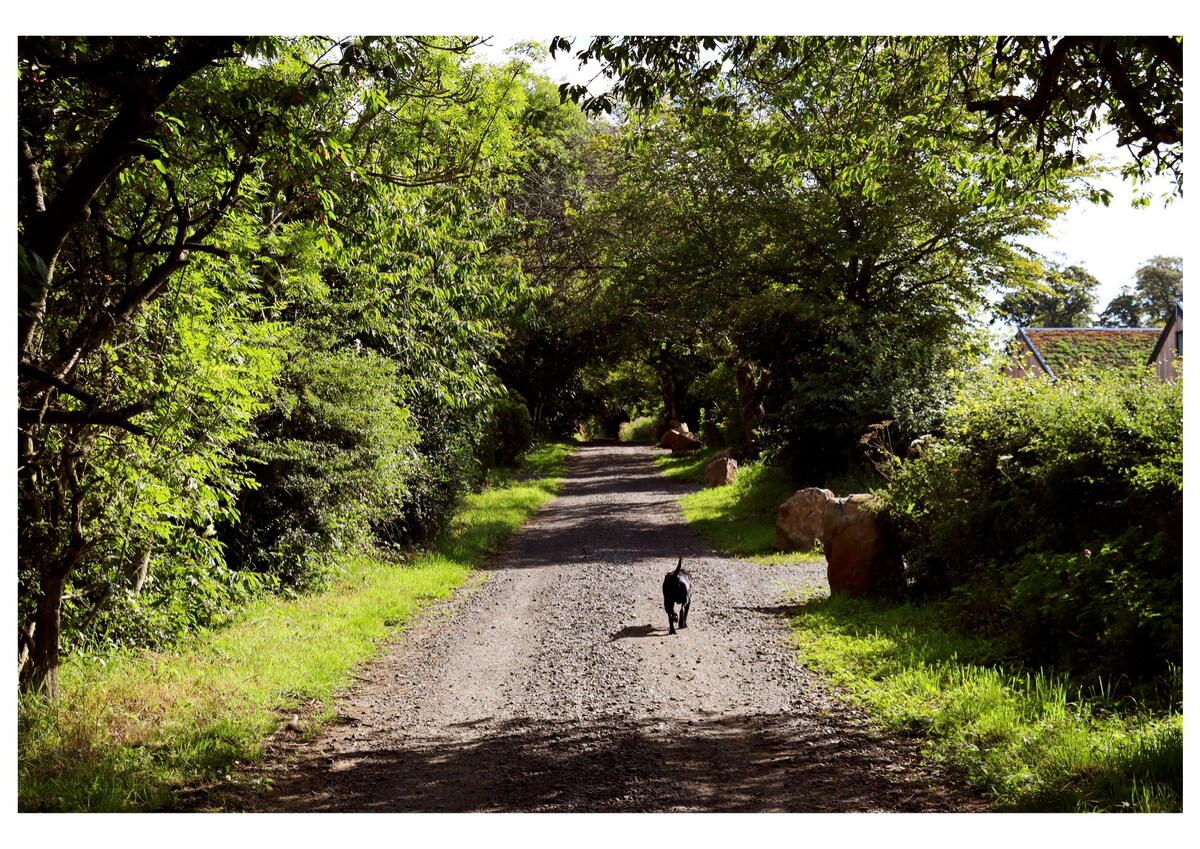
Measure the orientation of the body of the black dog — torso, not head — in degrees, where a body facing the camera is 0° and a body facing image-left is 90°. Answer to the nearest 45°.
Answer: approximately 180°

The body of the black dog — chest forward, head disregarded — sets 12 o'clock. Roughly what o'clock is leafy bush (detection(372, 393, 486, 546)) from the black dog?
The leafy bush is roughly at 11 o'clock from the black dog.

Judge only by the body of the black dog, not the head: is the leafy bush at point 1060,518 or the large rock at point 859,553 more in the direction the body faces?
the large rock

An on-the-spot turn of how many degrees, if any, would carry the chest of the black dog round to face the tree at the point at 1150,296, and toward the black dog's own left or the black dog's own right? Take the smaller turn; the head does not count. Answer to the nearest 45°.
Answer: approximately 45° to the black dog's own right

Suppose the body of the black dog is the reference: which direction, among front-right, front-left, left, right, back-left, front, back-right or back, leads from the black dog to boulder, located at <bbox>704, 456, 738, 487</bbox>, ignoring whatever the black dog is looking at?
front

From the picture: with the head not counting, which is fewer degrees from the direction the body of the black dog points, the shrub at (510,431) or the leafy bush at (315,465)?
the shrub

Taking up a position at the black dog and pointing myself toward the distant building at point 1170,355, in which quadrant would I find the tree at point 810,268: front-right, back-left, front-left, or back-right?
front-left

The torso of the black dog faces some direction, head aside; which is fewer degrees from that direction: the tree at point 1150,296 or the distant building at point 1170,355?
the tree

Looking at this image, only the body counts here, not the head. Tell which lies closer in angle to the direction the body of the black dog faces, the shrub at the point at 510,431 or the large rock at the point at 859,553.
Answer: the shrub

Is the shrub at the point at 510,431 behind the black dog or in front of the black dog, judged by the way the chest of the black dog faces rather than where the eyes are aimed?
in front

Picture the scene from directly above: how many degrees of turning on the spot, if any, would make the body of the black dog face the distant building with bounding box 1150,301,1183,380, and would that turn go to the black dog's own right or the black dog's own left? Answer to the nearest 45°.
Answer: approximately 90° to the black dog's own right

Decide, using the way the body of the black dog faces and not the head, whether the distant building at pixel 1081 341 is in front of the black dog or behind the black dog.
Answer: in front

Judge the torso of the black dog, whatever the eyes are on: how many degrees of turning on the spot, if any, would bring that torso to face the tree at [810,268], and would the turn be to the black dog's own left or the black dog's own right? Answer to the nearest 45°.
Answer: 0° — it already faces it

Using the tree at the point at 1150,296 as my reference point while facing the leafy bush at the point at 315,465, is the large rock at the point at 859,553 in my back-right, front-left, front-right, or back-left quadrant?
front-left
